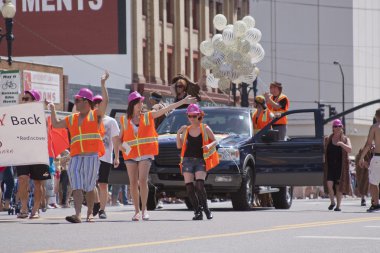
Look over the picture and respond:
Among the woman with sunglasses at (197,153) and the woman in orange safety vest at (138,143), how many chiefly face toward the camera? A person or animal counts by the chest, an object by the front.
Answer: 2

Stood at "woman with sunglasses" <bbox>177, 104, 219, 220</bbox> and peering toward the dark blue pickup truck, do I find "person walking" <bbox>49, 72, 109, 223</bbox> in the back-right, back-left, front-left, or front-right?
back-left

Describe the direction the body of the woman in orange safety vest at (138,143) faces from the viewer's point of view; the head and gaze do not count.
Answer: toward the camera

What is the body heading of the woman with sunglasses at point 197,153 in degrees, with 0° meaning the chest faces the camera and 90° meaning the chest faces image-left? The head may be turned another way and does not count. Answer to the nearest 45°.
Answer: approximately 0°

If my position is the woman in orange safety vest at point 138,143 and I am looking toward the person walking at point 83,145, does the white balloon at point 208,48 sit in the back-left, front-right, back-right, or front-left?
back-right

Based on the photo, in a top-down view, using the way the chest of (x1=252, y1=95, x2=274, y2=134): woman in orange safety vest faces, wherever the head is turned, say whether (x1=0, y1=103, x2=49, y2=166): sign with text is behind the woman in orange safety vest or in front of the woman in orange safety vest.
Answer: in front

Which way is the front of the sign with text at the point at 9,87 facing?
toward the camera

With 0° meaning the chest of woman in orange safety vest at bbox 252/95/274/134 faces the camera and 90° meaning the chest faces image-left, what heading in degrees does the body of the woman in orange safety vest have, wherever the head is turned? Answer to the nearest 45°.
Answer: approximately 45°

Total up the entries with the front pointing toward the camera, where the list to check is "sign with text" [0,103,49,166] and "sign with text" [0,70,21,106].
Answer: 2

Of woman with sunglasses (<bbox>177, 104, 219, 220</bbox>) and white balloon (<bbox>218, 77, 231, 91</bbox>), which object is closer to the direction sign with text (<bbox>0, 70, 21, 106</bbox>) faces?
the woman with sunglasses

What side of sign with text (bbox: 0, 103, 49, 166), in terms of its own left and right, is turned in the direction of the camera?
front

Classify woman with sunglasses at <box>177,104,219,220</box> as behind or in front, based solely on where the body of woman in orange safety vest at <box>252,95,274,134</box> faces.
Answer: in front
